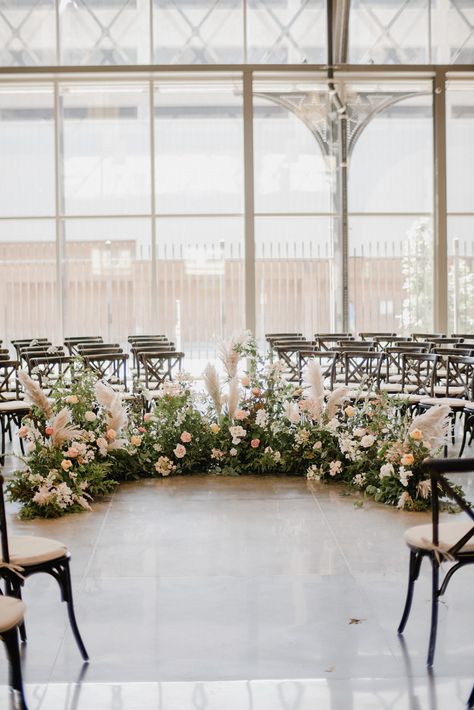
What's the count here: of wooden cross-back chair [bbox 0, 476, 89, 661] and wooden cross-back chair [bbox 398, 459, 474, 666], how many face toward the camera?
0

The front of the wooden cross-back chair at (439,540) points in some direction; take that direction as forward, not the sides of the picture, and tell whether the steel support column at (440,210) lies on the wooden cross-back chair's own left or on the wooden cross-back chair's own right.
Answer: on the wooden cross-back chair's own right

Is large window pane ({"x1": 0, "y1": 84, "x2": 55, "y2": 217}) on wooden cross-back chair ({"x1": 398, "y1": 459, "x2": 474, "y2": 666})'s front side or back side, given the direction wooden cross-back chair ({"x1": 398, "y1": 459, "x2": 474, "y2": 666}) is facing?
on the front side

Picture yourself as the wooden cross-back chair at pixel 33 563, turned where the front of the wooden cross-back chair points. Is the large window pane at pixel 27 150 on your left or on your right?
on your left

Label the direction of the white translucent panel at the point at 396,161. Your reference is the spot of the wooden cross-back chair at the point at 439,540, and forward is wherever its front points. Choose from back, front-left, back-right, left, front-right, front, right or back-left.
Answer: front-right

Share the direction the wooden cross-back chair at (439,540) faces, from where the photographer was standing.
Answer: facing away from the viewer and to the left of the viewer

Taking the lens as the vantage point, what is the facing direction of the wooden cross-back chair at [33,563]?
facing away from the viewer and to the right of the viewer

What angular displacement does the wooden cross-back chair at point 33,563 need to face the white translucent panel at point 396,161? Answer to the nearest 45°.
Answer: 0° — it already faces it

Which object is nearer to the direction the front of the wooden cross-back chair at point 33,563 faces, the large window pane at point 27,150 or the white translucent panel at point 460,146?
the white translucent panel
